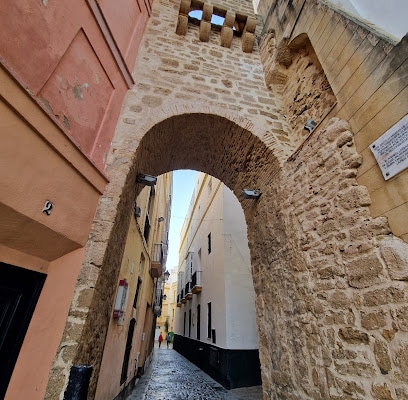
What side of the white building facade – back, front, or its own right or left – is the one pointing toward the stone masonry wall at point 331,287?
left

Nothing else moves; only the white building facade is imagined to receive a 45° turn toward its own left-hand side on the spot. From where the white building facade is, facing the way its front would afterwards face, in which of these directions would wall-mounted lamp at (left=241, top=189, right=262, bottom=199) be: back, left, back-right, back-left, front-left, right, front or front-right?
front-left

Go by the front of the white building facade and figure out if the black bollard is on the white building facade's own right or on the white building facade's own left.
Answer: on the white building facade's own left

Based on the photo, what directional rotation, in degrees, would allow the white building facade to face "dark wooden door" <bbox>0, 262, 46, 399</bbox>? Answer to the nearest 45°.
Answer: approximately 90° to its left

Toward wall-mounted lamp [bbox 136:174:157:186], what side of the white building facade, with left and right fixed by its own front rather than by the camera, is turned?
left

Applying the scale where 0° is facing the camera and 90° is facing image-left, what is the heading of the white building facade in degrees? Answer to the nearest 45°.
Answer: approximately 90°

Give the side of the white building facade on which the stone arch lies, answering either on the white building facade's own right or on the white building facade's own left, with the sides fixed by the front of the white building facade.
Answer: on the white building facade's own left
